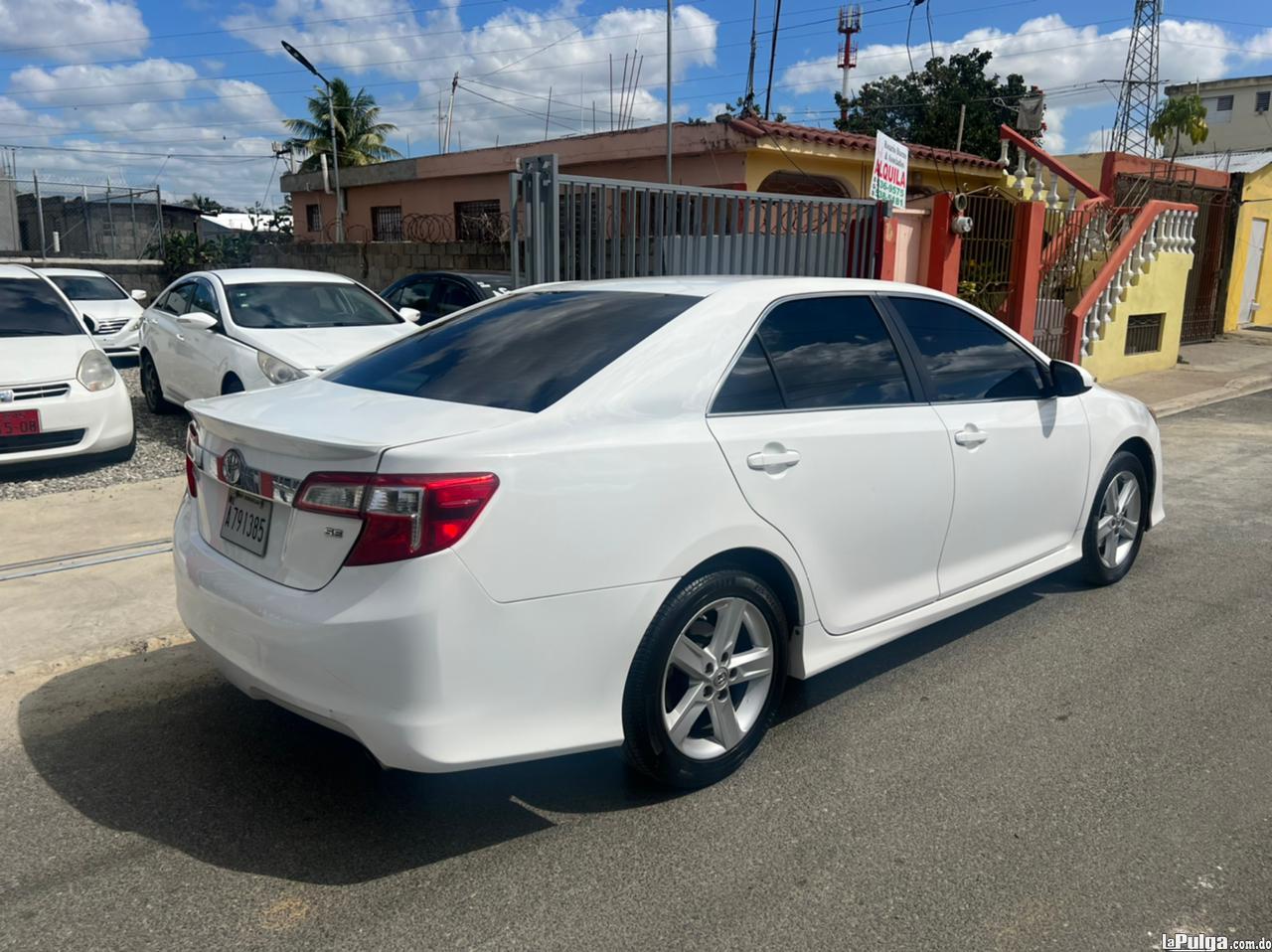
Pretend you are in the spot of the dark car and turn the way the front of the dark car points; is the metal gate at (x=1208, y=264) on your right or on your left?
on your left

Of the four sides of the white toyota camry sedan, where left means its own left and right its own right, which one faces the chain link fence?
left

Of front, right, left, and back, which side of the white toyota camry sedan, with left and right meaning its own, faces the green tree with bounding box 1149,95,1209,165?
front

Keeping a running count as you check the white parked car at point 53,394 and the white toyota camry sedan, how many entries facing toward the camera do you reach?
1

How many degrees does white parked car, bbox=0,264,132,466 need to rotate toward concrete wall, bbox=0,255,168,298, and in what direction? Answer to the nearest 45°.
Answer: approximately 180°

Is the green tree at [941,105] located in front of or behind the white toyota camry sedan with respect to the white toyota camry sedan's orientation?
in front

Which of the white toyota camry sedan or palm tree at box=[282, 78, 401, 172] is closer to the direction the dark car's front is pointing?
the white toyota camry sedan

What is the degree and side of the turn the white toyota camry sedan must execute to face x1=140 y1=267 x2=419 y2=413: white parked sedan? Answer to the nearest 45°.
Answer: approximately 90° to its left

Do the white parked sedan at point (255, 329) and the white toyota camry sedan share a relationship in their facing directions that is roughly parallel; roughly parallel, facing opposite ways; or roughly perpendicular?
roughly perpendicular

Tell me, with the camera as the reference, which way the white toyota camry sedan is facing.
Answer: facing away from the viewer and to the right of the viewer

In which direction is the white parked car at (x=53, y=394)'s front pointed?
toward the camera

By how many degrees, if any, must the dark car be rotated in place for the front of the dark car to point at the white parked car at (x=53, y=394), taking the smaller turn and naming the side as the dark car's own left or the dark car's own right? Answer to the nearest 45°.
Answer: approximately 90° to the dark car's own right

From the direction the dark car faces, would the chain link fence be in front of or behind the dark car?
behind

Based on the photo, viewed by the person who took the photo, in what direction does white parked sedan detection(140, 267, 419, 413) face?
facing the viewer and to the right of the viewer
